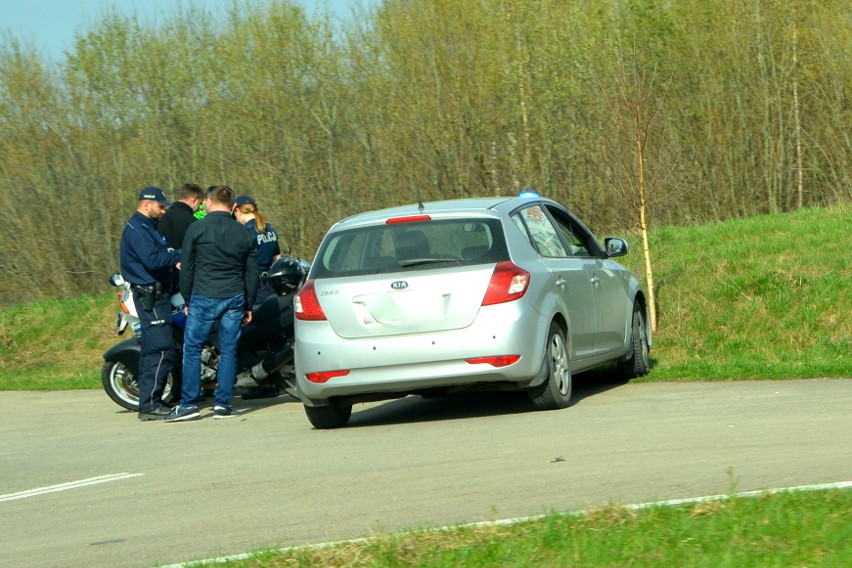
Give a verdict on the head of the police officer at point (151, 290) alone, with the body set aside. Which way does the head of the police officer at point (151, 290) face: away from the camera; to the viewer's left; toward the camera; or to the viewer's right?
to the viewer's right

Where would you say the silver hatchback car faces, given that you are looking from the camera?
facing away from the viewer and to the right of the viewer

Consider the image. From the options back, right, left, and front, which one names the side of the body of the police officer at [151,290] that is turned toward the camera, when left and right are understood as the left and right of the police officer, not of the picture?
right

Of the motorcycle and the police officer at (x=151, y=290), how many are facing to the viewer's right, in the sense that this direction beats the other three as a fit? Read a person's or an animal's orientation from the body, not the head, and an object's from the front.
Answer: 1

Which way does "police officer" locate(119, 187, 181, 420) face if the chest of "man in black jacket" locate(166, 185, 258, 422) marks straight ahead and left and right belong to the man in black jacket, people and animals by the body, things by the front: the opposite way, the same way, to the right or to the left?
to the right

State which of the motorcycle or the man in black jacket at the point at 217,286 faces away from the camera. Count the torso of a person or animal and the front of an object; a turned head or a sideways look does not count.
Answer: the man in black jacket

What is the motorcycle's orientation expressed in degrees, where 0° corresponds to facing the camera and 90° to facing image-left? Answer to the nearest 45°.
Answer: approximately 90°

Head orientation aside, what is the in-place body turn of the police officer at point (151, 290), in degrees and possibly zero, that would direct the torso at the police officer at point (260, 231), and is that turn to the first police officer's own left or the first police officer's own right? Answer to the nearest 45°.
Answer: approximately 45° to the first police officer's own left

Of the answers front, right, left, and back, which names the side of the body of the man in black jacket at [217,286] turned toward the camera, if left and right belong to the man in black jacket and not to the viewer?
back

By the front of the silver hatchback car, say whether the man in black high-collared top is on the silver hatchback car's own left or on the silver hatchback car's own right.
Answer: on the silver hatchback car's own left
